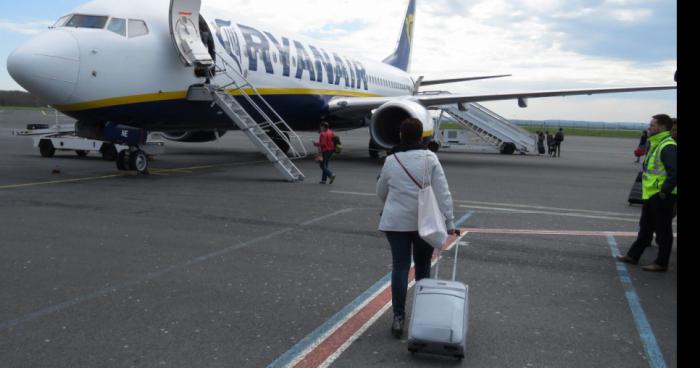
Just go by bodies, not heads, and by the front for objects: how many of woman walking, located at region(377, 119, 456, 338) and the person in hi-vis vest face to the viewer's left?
1

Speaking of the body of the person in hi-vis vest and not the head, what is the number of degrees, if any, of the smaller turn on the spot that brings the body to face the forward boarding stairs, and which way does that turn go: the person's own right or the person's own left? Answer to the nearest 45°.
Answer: approximately 45° to the person's own right

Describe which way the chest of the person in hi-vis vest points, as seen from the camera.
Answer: to the viewer's left

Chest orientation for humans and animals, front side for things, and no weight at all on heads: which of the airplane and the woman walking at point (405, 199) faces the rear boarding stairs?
the woman walking

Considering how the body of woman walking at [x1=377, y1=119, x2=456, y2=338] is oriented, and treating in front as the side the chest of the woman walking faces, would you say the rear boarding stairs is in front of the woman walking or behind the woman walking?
in front

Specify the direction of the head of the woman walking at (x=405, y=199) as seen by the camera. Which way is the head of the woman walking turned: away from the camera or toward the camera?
away from the camera

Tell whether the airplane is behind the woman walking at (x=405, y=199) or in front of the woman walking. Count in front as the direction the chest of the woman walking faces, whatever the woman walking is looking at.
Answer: in front

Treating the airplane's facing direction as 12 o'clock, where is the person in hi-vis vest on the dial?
The person in hi-vis vest is roughly at 9 o'clock from the airplane.

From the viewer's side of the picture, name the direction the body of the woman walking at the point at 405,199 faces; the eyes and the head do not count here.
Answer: away from the camera

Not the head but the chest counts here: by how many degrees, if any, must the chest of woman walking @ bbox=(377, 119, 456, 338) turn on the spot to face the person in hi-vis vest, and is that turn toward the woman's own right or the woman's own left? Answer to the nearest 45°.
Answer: approximately 45° to the woman's own right

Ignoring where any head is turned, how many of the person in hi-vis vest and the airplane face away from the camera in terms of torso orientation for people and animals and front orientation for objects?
0

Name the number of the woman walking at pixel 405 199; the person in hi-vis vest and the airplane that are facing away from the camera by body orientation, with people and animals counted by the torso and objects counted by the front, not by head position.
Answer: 1

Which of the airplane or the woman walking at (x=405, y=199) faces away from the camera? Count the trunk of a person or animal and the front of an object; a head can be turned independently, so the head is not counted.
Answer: the woman walking

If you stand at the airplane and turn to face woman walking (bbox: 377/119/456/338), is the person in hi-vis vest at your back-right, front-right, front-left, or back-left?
front-left

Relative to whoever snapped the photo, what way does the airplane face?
facing the viewer and to the left of the viewer

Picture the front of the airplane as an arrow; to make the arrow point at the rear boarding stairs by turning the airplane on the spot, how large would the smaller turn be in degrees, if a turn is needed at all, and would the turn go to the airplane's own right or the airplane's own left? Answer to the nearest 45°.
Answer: approximately 180°

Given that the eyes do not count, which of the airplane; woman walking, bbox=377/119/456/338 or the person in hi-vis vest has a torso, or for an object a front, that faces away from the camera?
the woman walking

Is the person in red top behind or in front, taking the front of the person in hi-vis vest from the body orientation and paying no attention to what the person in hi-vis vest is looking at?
in front

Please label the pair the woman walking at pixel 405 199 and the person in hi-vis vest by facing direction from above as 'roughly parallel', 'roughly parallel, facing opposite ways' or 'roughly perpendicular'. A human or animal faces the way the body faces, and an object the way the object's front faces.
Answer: roughly perpendicular
